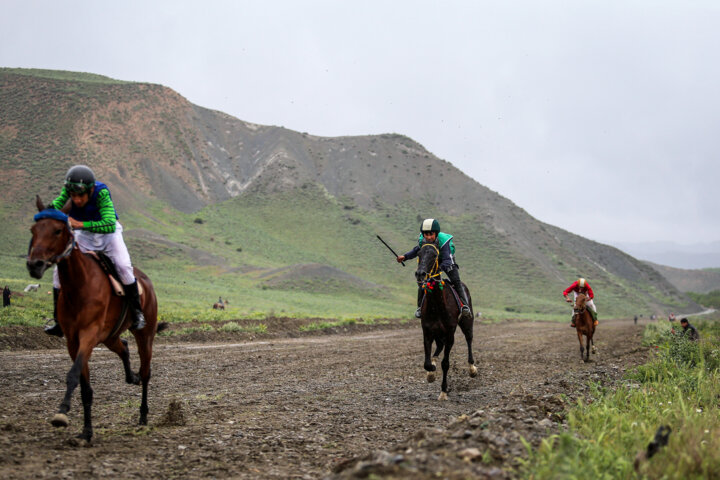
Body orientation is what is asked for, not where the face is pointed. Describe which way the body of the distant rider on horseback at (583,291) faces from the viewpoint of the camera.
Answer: toward the camera

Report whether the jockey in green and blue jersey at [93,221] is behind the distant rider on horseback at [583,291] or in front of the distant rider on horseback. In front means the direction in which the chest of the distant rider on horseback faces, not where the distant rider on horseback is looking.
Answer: in front

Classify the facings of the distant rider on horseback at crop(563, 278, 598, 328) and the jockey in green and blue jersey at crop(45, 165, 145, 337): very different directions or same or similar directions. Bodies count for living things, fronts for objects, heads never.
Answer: same or similar directions

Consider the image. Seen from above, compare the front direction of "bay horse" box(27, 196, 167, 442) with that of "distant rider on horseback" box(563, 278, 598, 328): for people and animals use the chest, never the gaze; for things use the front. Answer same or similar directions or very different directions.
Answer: same or similar directions

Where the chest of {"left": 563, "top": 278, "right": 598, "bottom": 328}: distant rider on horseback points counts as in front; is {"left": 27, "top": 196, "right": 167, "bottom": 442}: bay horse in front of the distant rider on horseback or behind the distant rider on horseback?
in front

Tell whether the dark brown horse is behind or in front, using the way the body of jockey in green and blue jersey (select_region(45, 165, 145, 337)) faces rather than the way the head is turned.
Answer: behind

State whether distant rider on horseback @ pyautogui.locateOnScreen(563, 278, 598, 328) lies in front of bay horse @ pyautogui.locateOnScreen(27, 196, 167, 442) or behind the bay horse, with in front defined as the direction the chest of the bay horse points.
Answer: behind

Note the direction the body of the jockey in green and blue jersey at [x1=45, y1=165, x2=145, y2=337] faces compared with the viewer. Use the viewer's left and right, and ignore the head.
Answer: facing the viewer and to the left of the viewer

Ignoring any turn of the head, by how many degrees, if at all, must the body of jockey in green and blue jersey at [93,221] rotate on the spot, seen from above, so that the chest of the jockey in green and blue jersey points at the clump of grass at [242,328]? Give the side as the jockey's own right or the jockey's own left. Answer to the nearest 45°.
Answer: approximately 135° to the jockey's own right

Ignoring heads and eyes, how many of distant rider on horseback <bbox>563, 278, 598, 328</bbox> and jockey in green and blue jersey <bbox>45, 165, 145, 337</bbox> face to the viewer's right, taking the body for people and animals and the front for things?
0

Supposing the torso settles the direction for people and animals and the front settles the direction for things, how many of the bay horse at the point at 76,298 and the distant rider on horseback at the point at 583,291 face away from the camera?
0
